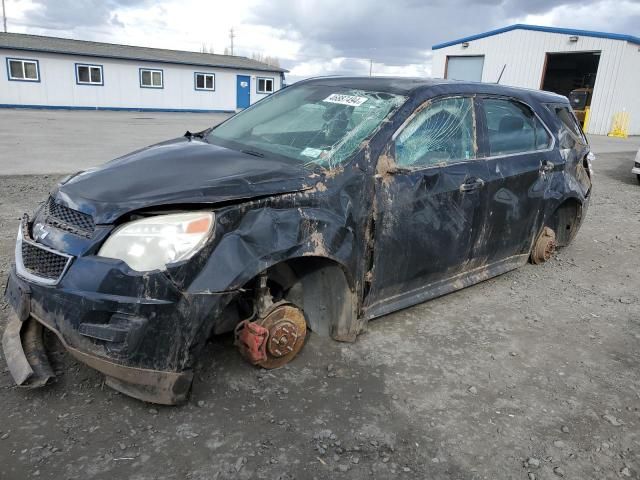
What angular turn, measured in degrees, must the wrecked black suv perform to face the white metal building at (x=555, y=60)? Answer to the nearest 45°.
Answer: approximately 180°

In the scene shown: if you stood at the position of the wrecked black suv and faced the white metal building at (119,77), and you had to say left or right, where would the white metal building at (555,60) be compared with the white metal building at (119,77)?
right

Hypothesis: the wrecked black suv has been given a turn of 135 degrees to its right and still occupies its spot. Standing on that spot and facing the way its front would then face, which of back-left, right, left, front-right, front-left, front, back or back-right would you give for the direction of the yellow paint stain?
front-right

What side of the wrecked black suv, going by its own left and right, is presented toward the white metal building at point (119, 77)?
right

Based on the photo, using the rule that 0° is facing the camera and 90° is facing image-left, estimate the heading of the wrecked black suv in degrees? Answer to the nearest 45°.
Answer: approximately 45°
